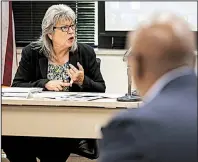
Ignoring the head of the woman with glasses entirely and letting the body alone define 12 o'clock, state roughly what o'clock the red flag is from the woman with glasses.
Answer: The red flag is roughly at 5 o'clock from the woman with glasses.

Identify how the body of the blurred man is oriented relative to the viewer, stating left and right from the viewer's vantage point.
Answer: facing away from the viewer and to the left of the viewer

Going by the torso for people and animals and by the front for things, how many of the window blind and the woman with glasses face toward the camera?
2

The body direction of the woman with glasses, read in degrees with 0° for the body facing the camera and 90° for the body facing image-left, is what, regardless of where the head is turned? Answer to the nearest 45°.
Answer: approximately 0°

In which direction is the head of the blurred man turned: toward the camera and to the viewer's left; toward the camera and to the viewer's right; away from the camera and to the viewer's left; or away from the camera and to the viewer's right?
away from the camera and to the viewer's left

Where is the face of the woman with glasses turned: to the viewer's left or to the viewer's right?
to the viewer's right

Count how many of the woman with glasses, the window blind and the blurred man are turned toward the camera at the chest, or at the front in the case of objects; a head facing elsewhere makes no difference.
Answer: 2

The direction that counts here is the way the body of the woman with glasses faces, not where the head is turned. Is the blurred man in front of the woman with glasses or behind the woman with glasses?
in front

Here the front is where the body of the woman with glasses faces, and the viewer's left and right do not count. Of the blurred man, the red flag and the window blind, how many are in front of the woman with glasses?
1

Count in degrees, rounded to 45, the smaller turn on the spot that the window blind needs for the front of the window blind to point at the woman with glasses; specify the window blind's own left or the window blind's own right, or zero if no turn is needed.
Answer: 0° — it already faces them
